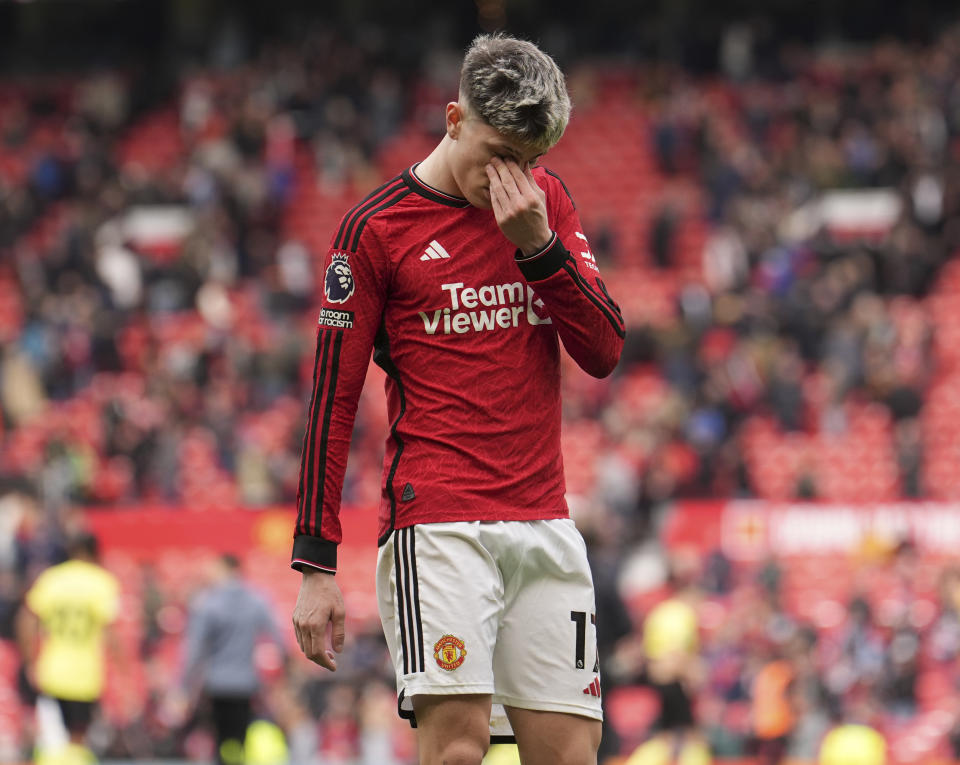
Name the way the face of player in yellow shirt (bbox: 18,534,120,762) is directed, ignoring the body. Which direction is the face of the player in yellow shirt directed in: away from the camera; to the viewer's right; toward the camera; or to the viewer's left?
away from the camera

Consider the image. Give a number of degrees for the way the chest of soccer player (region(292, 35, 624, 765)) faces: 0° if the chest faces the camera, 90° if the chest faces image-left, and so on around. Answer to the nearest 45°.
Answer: approximately 315°

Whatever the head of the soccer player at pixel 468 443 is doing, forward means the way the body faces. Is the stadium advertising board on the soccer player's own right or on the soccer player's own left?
on the soccer player's own left

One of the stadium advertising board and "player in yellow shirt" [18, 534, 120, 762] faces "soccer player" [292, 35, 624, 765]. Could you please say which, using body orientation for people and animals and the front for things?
the stadium advertising board

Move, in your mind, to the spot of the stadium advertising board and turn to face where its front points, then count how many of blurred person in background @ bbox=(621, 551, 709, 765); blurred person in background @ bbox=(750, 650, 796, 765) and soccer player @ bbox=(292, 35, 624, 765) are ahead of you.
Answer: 3

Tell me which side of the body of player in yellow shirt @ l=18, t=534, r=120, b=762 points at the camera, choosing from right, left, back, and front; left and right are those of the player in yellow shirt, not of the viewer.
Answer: back

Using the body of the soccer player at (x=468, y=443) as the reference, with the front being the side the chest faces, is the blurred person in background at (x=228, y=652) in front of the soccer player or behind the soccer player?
behind

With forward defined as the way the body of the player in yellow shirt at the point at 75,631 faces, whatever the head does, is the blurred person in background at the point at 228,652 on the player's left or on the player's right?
on the player's right

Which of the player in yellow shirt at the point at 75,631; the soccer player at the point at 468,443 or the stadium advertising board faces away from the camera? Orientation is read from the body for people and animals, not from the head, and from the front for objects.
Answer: the player in yellow shirt

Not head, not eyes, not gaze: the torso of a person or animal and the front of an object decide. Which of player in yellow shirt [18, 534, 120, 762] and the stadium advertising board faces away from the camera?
the player in yellow shirt

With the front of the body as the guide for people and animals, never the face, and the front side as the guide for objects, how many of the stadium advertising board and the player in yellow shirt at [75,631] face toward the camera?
1

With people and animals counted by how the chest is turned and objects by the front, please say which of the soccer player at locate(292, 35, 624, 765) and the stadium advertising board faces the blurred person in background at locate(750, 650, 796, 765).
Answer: the stadium advertising board

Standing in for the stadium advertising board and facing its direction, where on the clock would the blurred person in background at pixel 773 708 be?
The blurred person in background is roughly at 12 o'clock from the stadium advertising board.

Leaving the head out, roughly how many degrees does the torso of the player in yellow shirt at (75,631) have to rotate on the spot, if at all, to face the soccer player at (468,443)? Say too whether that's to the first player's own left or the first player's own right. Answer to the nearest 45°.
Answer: approximately 180°
